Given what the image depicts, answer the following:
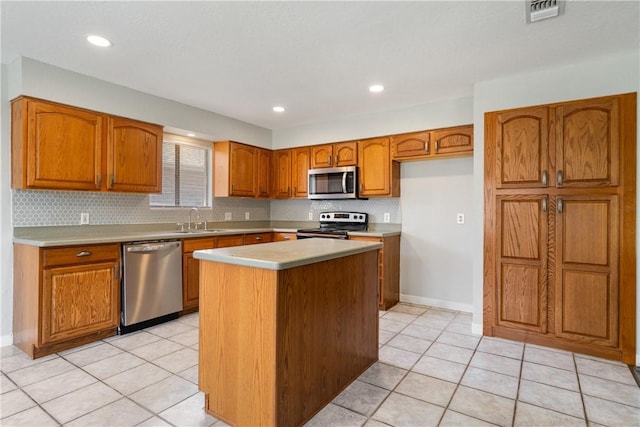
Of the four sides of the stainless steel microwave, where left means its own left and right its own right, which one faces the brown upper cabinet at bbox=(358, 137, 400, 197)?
left

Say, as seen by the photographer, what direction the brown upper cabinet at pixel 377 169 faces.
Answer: facing the viewer and to the left of the viewer

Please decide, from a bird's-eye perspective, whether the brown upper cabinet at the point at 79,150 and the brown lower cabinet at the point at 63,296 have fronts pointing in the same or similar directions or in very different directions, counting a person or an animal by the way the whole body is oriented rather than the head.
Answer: same or similar directions

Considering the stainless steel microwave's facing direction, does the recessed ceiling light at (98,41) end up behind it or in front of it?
in front

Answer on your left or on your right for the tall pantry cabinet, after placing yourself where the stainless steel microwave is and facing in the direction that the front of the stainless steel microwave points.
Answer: on your left

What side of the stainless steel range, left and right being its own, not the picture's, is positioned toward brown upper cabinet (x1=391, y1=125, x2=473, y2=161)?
left

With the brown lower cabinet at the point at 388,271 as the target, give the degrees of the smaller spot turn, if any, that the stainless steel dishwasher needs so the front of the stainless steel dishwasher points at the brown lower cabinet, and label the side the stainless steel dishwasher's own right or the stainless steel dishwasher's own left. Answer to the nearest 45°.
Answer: approximately 45° to the stainless steel dishwasher's own left

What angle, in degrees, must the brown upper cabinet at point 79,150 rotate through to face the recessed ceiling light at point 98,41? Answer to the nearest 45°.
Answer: approximately 45° to its right

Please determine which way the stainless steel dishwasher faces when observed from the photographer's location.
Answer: facing the viewer and to the right of the viewer

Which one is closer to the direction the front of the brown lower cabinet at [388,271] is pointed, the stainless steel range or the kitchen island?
the kitchen island

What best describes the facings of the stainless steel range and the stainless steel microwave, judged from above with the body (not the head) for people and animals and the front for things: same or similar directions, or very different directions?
same or similar directions
